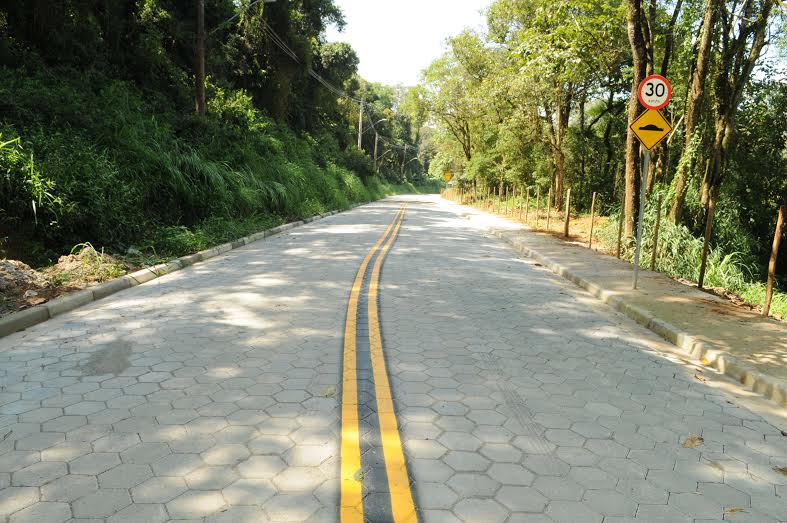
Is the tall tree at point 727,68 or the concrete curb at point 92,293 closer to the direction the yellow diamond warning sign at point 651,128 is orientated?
the concrete curb

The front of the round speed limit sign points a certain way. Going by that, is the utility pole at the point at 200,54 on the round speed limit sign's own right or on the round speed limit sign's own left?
on the round speed limit sign's own right

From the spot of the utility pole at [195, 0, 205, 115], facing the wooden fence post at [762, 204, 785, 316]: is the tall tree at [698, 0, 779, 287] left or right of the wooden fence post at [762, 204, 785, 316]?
left

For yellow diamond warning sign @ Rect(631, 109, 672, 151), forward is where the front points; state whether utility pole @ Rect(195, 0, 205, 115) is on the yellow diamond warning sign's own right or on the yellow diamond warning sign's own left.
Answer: on the yellow diamond warning sign's own right

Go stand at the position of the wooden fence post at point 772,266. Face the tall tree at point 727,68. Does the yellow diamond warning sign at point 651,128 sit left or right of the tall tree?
left

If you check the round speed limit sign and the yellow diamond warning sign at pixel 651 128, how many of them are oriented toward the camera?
2

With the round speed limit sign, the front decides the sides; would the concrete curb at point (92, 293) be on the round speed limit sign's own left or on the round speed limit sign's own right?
on the round speed limit sign's own right

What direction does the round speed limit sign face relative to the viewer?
toward the camera

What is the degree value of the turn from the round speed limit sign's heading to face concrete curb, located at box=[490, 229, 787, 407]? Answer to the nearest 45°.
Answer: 0° — it already faces it

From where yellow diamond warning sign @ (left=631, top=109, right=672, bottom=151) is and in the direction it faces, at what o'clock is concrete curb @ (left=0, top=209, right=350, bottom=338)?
The concrete curb is roughly at 2 o'clock from the yellow diamond warning sign.
